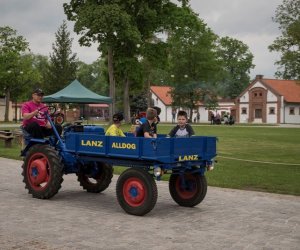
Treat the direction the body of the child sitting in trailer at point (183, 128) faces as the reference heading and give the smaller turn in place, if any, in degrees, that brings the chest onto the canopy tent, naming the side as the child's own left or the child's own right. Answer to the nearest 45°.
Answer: approximately 180°

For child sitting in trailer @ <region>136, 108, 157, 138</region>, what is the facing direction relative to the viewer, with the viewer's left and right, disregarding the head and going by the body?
facing the viewer and to the right of the viewer

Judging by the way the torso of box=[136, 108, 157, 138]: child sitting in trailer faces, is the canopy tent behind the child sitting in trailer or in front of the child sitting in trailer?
behind

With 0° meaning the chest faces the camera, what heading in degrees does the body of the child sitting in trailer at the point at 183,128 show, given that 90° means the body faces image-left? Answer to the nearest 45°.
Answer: approximately 0°
